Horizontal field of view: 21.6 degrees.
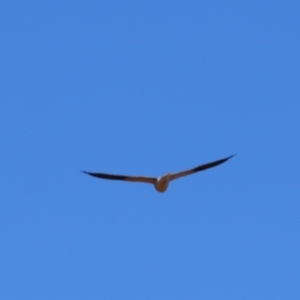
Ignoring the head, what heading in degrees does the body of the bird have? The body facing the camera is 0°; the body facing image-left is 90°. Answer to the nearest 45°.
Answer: approximately 0°
